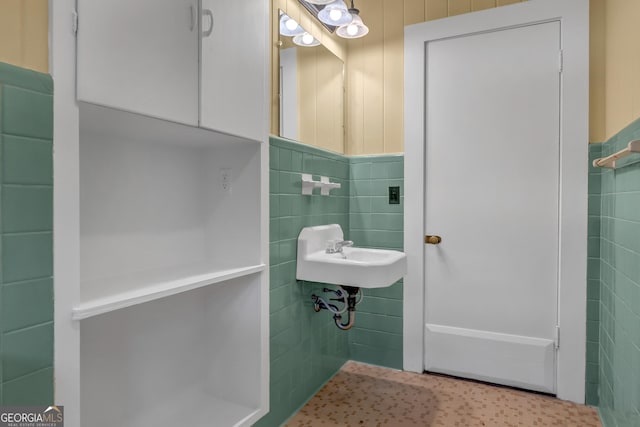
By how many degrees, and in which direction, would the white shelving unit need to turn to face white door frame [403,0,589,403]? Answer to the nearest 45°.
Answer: approximately 45° to its left

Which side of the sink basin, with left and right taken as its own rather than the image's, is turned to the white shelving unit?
right

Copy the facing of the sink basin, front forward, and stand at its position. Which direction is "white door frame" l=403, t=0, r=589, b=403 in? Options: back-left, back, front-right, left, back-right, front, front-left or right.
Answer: front-left

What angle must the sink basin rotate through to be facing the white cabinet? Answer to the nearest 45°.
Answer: approximately 90° to its right

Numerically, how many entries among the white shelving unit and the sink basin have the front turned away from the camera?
0

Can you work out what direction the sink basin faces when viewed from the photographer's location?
facing the viewer and to the right of the viewer

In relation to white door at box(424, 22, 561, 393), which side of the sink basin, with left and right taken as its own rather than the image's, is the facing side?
left

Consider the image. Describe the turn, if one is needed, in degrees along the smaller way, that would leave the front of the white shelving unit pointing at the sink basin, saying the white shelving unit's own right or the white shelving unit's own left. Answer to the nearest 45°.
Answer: approximately 45° to the white shelving unit's own left
